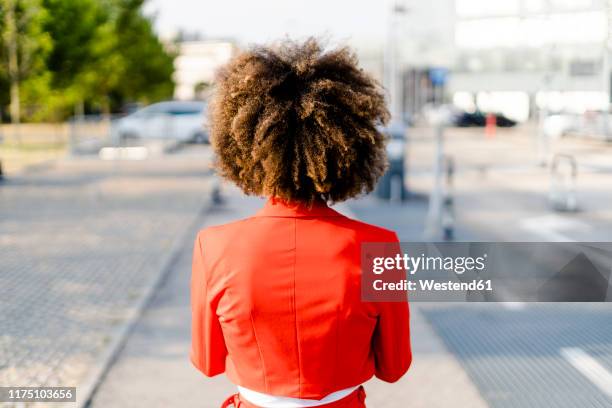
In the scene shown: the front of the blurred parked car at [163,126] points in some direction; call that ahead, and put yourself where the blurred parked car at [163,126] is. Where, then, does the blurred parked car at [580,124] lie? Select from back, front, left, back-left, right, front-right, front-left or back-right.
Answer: back-left

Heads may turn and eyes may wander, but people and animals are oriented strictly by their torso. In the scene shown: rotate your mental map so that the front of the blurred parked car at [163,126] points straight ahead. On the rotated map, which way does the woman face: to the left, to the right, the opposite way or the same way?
to the right

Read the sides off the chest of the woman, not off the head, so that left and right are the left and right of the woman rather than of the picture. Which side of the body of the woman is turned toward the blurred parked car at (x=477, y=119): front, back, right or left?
front

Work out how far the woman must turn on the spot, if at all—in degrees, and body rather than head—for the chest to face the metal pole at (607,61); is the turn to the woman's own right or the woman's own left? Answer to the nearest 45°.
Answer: approximately 45° to the woman's own right

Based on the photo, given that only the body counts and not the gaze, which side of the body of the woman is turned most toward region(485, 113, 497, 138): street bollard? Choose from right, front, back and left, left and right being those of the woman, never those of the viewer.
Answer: front

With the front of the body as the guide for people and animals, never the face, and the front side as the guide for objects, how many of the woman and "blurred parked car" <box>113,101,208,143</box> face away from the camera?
1

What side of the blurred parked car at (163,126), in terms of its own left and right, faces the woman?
left

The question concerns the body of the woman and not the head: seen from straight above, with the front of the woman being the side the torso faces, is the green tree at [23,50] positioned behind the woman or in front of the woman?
in front

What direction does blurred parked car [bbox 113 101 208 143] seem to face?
to the viewer's left

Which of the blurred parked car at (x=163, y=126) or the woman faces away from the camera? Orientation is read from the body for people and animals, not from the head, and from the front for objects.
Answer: the woman

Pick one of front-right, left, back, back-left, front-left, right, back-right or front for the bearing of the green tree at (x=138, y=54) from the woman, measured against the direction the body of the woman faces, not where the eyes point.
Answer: front

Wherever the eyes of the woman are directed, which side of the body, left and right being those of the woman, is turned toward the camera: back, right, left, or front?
back

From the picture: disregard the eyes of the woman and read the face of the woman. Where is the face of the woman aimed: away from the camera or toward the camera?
away from the camera
